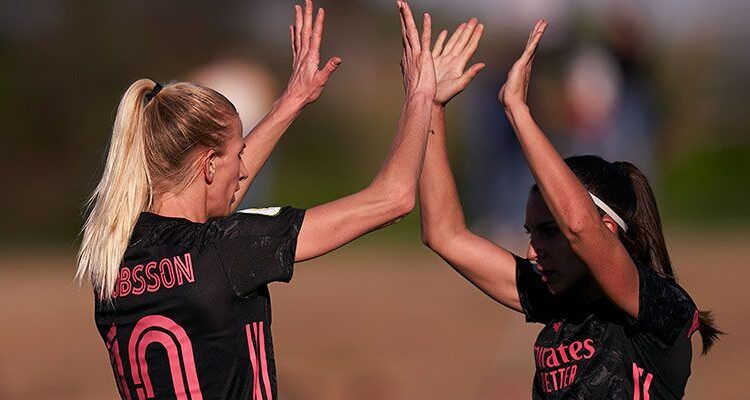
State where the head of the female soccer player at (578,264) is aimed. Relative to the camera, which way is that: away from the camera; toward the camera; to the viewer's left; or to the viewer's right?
to the viewer's left

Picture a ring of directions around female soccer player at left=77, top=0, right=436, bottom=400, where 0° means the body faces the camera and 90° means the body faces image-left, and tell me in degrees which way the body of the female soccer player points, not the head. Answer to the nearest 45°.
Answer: approximately 225°

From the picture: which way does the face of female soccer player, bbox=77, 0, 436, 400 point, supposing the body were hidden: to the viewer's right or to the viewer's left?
to the viewer's right

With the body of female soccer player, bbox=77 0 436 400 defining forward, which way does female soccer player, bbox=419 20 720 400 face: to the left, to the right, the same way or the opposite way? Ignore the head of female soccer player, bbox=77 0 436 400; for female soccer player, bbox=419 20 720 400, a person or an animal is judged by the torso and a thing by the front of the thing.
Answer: the opposite way

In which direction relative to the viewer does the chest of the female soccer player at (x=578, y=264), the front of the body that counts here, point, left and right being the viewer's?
facing the viewer and to the left of the viewer

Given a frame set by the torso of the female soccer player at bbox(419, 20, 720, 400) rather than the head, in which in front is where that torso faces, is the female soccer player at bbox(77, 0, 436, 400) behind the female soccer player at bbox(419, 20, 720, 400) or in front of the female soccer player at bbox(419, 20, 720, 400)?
in front
